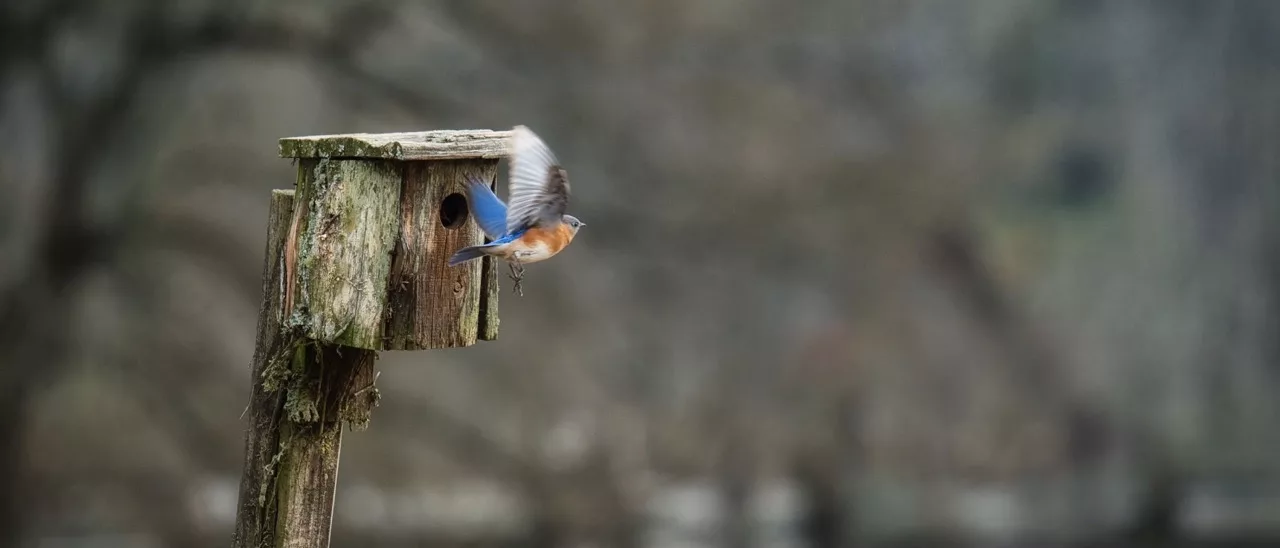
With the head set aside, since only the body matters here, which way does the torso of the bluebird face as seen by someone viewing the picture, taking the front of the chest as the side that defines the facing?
to the viewer's right
